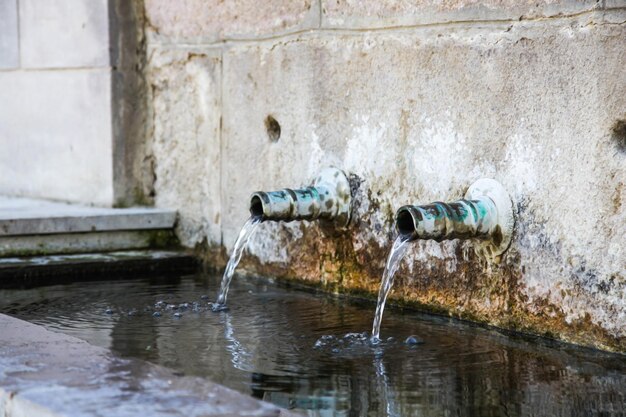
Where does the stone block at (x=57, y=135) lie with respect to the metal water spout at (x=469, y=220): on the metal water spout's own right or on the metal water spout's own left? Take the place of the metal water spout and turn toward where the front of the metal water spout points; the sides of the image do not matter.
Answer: on the metal water spout's own right

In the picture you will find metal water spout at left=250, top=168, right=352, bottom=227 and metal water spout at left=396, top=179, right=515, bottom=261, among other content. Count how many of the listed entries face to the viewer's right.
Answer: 0

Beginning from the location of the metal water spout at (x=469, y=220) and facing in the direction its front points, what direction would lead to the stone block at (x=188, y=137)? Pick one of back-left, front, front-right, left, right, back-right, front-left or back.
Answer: right

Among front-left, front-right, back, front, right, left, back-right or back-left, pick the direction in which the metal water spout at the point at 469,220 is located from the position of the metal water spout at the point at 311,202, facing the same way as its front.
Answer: left

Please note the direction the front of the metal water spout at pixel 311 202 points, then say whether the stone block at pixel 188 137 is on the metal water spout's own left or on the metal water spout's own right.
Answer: on the metal water spout's own right

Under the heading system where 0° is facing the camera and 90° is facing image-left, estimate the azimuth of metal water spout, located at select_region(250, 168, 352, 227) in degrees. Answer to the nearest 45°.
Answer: approximately 45°

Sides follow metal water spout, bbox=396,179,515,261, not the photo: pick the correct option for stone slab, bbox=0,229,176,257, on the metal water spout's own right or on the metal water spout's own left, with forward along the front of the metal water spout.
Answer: on the metal water spout's own right

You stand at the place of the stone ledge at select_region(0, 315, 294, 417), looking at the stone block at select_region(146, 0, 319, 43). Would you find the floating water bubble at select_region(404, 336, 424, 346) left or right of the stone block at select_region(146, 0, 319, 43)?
right

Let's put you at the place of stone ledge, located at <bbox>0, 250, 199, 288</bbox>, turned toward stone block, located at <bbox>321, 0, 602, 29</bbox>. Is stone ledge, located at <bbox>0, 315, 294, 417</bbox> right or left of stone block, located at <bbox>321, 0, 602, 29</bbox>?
right

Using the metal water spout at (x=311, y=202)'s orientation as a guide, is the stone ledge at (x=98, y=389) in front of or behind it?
in front
